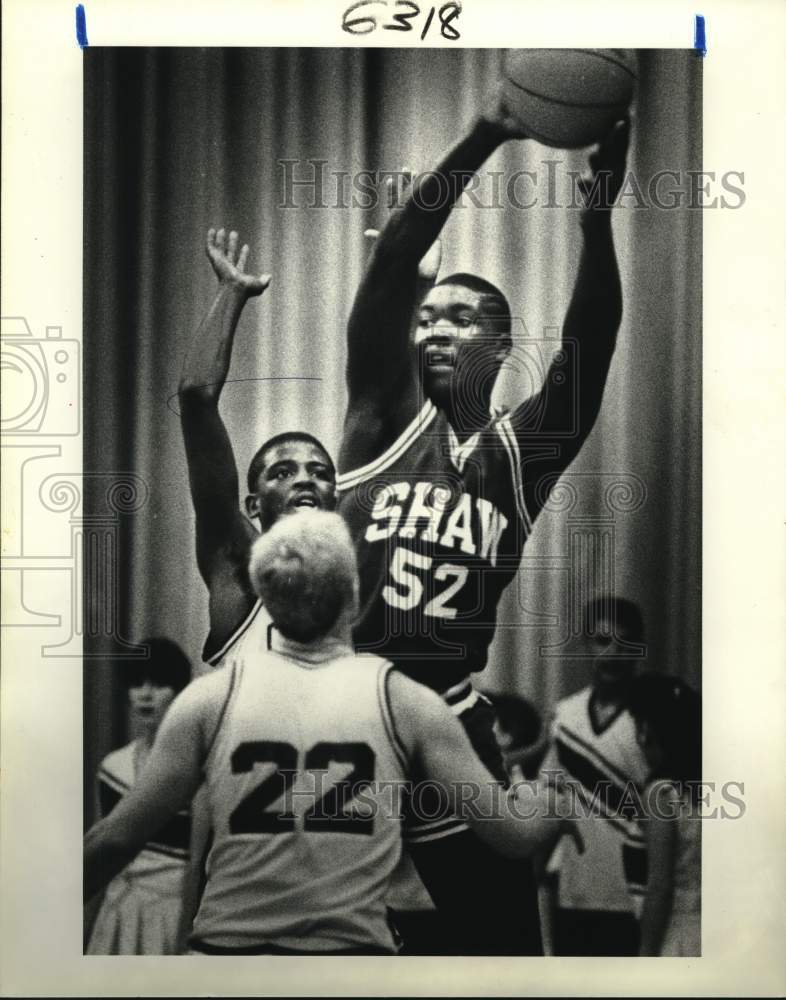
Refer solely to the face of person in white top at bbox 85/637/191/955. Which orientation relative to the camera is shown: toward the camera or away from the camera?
toward the camera
